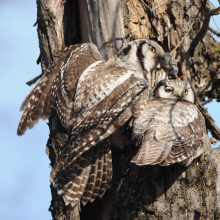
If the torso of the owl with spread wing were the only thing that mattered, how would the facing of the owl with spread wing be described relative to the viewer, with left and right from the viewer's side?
facing away from the viewer and to the right of the viewer

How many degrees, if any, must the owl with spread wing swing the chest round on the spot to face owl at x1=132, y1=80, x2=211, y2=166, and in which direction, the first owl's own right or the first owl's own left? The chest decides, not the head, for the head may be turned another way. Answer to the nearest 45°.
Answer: approximately 90° to the first owl's own right

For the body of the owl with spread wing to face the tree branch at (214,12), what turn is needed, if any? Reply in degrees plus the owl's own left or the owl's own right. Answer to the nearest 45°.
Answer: approximately 45° to the owl's own right

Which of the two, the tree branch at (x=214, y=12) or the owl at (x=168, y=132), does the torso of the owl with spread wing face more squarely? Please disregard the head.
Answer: the tree branch
